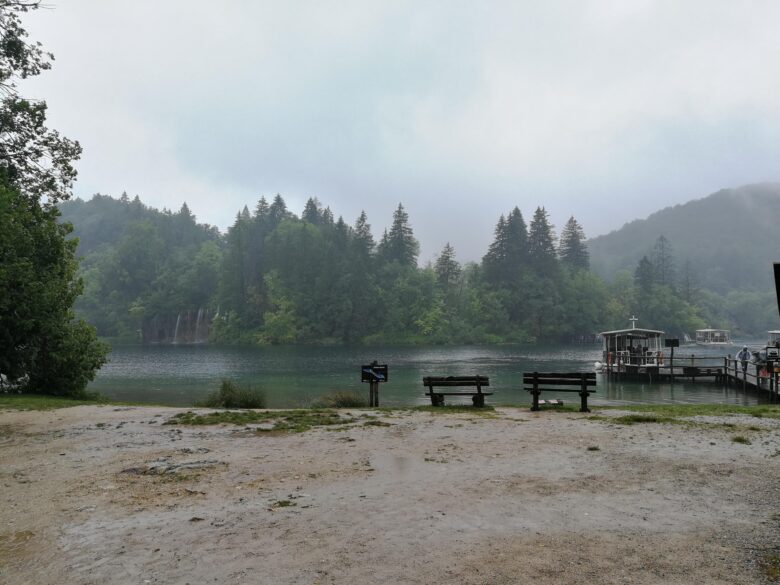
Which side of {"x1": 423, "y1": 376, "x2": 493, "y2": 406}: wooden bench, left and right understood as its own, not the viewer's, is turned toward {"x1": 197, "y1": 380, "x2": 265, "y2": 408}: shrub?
left

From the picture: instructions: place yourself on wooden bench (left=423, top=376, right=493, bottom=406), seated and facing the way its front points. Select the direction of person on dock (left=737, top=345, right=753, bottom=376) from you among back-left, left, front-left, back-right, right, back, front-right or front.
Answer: front-right

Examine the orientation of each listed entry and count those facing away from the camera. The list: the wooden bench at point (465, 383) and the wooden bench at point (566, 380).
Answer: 2

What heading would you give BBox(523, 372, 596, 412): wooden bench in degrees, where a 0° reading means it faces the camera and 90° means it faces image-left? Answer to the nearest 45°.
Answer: approximately 180°

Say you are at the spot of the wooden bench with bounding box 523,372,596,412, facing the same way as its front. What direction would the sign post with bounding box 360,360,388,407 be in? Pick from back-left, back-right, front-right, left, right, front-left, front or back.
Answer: left

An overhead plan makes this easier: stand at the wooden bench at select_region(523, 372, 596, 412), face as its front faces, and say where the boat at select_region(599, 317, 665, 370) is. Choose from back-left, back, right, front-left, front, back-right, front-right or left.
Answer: front

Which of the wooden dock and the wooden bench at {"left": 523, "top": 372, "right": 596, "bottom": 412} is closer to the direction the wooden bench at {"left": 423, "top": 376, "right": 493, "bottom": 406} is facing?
the wooden dock

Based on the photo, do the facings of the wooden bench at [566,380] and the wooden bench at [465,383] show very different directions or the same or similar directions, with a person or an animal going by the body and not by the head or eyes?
same or similar directions

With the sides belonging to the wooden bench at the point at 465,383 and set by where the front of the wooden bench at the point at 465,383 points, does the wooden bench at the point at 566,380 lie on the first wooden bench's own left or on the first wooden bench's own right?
on the first wooden bench's own right

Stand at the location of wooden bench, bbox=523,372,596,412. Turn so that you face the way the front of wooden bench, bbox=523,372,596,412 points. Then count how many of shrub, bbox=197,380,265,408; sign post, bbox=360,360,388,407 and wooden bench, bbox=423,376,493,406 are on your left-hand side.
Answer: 3

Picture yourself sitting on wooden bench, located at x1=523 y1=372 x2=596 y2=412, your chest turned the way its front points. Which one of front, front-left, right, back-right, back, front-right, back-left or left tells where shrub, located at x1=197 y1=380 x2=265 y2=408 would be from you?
left

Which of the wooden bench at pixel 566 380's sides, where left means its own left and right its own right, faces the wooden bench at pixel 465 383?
left

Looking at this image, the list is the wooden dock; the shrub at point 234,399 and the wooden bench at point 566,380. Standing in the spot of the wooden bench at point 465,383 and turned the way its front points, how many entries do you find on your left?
1

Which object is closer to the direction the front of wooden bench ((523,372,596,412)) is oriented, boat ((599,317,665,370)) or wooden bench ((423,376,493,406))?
the boat

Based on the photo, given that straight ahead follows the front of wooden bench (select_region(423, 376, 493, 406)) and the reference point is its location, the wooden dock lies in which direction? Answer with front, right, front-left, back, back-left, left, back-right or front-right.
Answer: front-right

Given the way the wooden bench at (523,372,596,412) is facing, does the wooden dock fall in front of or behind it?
in front

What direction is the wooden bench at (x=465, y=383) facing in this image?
away from the camera
